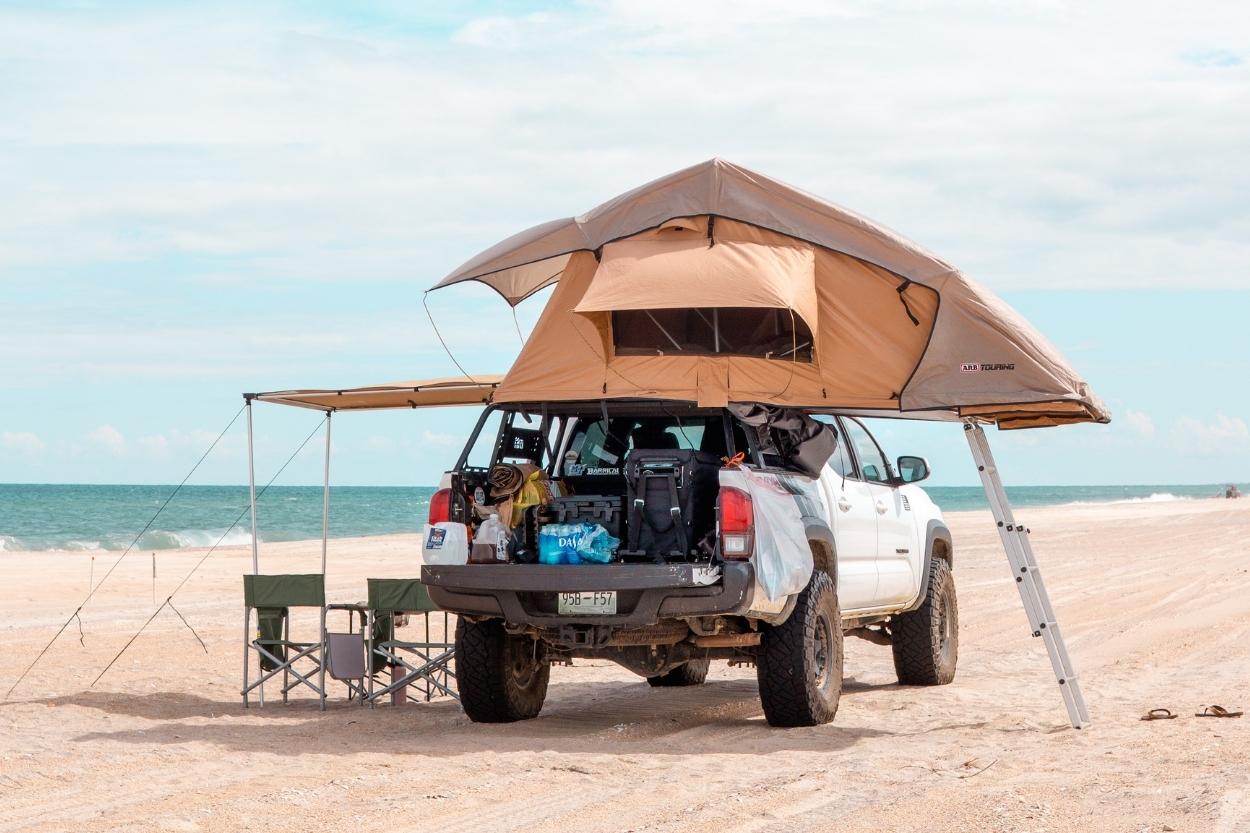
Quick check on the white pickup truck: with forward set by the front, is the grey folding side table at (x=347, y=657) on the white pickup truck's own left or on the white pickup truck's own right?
on the white pickup truck's own left

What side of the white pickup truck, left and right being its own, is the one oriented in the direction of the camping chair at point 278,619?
left

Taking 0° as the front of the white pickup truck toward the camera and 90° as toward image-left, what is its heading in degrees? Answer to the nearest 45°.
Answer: approximately 225°

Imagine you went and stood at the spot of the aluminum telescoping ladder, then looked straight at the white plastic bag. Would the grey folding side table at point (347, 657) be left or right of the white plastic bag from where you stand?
right

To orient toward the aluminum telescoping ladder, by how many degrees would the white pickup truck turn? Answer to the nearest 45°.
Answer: approximately 45° to its right

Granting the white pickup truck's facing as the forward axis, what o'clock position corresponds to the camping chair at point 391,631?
The camping chair is roughly at 9 o'clock from the white pickup truck.

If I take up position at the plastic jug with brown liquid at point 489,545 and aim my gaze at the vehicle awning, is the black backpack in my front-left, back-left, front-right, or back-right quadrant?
back-right
